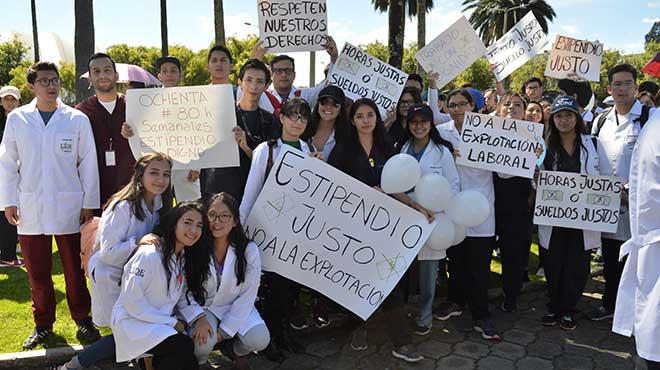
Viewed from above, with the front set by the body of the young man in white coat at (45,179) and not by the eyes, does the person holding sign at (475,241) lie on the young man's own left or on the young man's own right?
on the young man's own left

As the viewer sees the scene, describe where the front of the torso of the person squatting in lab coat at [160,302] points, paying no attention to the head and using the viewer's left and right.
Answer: facing the viewer and to the right of the viewer

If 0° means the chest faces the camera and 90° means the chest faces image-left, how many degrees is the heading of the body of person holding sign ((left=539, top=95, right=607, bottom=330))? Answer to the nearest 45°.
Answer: approximately 0°

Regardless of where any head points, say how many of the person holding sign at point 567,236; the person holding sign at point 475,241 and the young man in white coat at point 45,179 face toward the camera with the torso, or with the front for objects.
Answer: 3

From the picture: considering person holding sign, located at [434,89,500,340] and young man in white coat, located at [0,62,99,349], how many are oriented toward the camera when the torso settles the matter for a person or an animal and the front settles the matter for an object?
2

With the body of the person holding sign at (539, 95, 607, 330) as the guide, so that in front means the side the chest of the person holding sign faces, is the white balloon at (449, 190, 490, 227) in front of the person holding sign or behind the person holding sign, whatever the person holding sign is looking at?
in front

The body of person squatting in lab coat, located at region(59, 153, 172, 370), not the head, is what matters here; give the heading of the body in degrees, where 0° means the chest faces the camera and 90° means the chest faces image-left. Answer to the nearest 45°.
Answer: approximately 315°

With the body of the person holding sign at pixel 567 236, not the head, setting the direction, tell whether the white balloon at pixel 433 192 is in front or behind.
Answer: in front

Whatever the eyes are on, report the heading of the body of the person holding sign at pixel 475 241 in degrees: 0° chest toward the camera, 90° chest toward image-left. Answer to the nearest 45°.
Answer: approximately 0°

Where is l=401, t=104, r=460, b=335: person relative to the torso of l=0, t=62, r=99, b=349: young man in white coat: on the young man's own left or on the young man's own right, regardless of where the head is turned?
on the young man's own left
